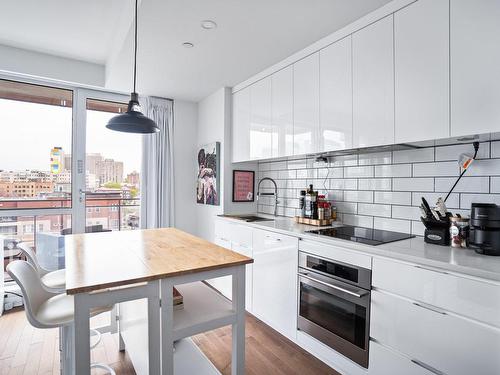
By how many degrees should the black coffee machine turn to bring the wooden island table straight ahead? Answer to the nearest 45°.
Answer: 0° — it already faces it

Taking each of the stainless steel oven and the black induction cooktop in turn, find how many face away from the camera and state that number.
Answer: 0

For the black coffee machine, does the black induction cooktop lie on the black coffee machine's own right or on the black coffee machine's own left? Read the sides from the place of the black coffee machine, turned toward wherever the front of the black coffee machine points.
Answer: on the black coffee machine's own right

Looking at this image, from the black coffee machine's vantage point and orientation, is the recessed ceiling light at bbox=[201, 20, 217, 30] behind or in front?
in front

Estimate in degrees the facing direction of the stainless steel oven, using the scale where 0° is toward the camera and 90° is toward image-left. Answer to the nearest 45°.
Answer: approximately 45°

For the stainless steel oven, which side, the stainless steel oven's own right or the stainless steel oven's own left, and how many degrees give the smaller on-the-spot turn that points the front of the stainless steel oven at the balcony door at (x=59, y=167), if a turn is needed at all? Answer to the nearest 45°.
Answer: approximately 45° to the stainless steel oven's own right
